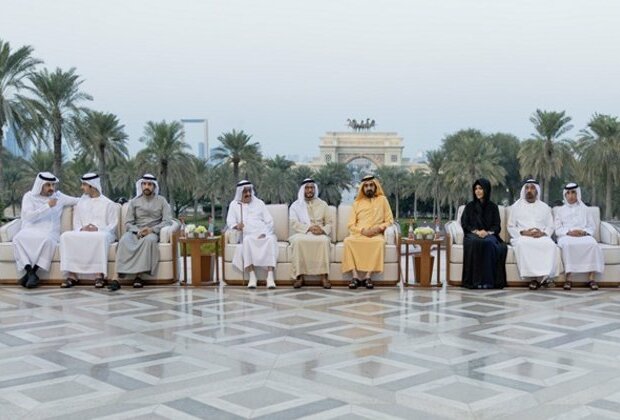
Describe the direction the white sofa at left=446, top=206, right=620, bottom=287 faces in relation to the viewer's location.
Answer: facing the viewer

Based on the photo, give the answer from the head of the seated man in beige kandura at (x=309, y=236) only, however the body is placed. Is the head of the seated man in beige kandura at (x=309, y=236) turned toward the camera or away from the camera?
toward the camera

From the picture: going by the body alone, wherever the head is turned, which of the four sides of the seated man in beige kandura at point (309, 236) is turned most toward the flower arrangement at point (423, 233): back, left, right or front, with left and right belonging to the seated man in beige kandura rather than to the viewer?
left

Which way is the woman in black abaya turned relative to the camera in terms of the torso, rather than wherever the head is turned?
toward the camera

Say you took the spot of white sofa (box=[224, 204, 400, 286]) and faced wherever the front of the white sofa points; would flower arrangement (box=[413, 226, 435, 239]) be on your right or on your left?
on your left

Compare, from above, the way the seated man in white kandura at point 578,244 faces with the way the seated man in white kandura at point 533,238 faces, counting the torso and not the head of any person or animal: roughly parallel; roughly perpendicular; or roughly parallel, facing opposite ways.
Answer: roughly parallel

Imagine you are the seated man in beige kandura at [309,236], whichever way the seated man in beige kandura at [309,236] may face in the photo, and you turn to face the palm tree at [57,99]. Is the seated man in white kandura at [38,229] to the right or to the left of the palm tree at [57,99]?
left

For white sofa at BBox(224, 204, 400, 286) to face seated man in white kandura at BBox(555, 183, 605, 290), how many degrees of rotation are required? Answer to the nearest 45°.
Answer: approximately 90° to its left

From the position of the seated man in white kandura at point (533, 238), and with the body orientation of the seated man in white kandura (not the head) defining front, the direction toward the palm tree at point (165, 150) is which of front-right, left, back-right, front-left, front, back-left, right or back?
back-right

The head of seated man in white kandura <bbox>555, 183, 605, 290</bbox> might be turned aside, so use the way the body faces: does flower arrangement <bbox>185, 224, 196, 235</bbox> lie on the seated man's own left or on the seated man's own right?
on the seated man's own right

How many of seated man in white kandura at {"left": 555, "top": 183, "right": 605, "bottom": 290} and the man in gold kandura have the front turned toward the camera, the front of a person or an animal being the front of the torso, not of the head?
2

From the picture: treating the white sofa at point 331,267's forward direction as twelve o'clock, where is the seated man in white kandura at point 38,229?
The seated man in white kandura is roughly at 3 o'clock from the white sofa.

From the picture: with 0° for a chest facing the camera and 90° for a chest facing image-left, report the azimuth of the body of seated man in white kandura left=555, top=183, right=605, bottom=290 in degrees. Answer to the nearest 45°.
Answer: approximately 0°

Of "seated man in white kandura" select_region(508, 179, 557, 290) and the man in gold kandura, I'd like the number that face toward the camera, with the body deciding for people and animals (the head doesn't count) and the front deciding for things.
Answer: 2

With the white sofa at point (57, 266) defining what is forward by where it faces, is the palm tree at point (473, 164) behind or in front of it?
behind

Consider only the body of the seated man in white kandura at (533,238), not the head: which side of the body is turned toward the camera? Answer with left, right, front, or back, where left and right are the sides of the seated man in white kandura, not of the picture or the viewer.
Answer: front
